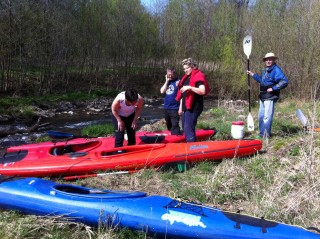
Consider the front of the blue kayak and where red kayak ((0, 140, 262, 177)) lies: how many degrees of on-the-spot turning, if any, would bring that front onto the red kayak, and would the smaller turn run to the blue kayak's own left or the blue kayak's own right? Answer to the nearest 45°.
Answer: approximately 90° to the blue kayak's own left

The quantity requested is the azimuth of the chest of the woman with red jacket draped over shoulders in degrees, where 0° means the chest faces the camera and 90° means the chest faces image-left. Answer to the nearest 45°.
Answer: approximately 45°

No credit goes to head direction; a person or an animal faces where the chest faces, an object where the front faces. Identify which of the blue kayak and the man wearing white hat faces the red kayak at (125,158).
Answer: the man wearing white hat

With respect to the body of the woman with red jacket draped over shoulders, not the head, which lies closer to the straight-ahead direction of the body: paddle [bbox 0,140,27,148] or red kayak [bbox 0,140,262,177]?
the red kayak

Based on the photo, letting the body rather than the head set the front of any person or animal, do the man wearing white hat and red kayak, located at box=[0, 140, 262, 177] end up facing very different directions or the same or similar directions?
very different directions

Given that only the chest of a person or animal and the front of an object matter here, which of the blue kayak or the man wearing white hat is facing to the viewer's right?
the blue kayak

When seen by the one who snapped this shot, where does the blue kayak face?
facing to the right of the viewer
